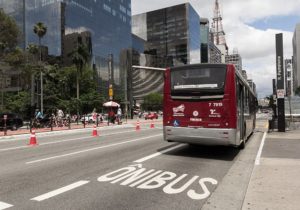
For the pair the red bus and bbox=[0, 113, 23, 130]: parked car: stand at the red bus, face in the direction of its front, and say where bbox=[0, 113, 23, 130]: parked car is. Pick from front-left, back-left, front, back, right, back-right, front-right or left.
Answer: front-left

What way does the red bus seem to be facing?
away from the camera

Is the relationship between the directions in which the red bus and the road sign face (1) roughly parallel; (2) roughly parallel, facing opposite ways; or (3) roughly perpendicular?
roughly parallel, facing opposite ways

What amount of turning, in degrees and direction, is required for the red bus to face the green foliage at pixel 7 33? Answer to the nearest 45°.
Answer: approximately 45° to its left

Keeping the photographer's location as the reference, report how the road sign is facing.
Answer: facing the viewer

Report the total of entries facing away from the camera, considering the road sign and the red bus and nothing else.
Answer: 1

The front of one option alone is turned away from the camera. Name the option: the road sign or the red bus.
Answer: the red bus

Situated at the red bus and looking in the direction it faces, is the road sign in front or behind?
in front

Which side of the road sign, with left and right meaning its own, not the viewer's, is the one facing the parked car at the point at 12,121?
right

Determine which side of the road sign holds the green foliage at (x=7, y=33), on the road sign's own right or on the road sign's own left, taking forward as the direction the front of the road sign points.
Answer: on the road sign's own right

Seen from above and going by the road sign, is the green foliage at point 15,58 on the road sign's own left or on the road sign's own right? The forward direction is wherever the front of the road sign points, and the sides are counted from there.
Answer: on the road sign's own right
